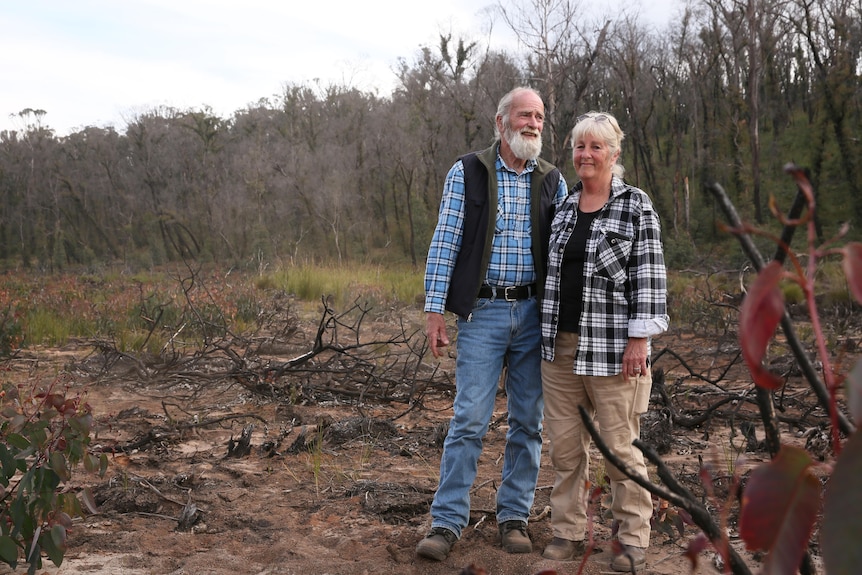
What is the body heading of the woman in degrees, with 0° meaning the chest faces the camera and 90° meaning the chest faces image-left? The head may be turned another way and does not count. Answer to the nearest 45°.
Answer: approximately 45°
